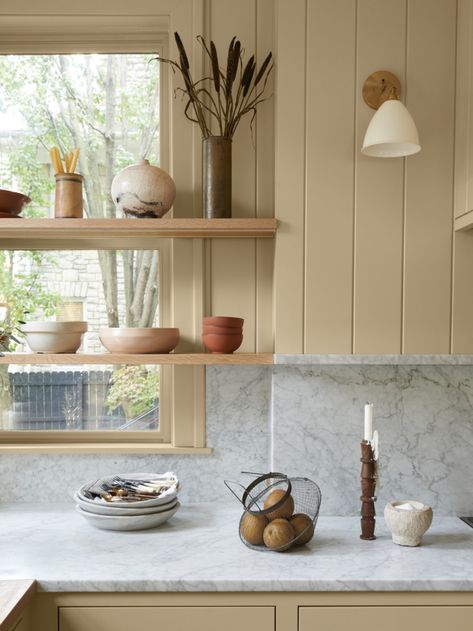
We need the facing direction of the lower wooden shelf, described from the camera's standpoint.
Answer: facing the viewer

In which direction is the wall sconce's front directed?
toward the camera

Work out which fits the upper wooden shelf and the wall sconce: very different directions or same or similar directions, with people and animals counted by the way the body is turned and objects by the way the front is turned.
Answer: same or similar directions

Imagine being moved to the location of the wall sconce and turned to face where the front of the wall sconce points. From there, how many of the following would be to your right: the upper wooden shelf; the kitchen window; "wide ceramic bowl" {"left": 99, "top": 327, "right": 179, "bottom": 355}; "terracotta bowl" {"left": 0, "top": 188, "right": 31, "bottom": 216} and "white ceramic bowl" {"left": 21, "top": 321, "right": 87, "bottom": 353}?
5

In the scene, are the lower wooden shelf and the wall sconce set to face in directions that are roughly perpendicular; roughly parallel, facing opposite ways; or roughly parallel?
roughly parallel

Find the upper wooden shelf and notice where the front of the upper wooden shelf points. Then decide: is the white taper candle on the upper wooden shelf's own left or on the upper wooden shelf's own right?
on the upper wooden shelf's own left

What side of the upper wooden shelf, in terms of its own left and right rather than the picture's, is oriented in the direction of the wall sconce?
left

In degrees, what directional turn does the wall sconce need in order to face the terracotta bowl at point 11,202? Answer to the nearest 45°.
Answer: approximately 90° to its right
